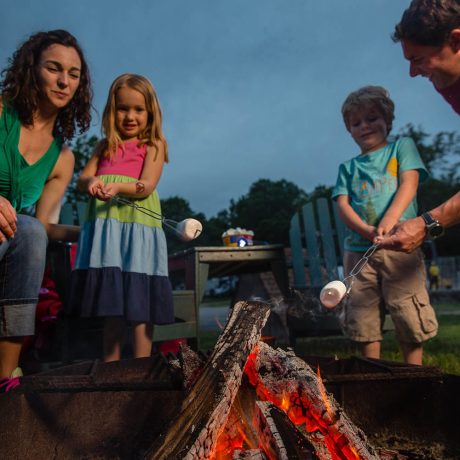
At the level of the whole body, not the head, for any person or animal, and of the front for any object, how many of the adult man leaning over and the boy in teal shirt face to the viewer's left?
1

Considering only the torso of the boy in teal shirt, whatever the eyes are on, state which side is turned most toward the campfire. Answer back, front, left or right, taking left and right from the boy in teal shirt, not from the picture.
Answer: front

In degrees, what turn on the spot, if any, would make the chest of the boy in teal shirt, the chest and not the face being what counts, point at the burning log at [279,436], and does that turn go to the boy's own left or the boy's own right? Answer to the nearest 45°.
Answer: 0° — they already face it

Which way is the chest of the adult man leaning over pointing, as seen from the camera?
to the viewer's left

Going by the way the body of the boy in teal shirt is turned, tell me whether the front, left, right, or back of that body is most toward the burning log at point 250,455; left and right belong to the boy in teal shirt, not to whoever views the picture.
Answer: front

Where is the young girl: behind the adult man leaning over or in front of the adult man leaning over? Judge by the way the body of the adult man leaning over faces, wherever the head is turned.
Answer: in front

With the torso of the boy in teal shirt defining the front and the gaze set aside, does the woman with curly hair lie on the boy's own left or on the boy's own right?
on the boy's own right

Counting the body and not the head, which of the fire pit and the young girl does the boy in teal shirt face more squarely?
the fire pit

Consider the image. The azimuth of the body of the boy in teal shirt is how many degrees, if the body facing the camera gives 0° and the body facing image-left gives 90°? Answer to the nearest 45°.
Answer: approximately 0°

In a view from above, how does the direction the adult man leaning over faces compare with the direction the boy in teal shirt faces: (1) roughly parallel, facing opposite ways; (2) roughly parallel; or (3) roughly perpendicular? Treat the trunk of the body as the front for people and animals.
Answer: roughly perpendicular
